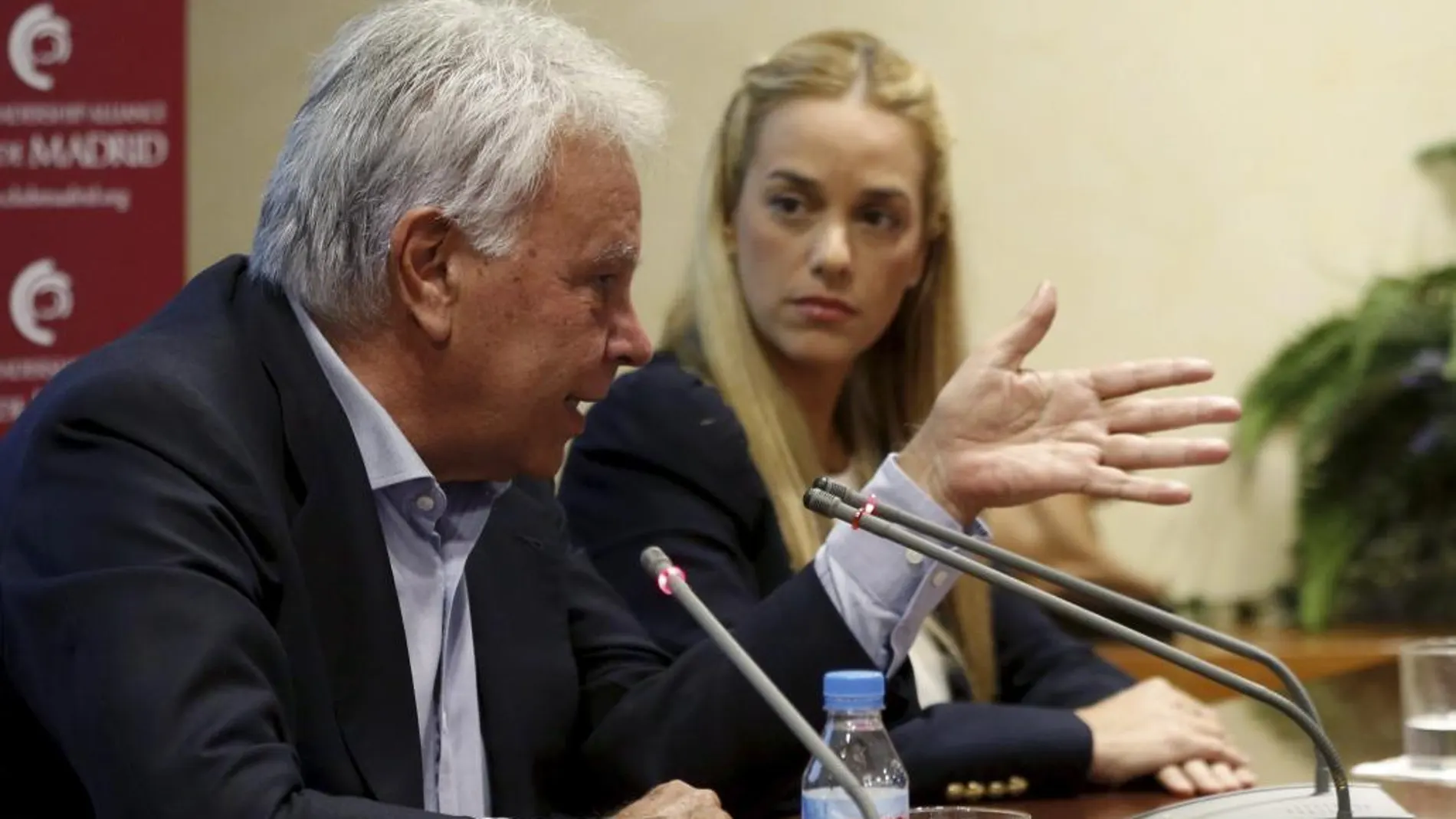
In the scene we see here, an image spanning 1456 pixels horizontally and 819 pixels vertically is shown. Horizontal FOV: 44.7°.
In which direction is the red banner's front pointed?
toward the camera

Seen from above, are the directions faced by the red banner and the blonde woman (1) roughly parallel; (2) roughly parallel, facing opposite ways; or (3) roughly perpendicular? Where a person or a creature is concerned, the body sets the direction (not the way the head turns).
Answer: roughly parallel

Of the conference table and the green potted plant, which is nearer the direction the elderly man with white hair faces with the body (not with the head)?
the conference table

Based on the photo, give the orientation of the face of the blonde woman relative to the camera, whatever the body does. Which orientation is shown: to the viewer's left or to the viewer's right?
to the viewer's left

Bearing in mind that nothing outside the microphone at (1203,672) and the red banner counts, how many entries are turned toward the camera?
1

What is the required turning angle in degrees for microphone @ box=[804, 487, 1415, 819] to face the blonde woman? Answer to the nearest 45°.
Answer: approximately 45° to its right

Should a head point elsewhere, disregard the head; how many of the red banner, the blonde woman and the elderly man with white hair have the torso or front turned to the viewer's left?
0

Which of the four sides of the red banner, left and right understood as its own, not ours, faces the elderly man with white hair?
front

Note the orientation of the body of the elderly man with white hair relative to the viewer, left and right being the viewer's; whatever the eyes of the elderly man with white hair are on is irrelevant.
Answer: facing the viewer and to the right of the viewer

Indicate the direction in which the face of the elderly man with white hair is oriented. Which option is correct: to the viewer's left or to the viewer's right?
to the viewer's right

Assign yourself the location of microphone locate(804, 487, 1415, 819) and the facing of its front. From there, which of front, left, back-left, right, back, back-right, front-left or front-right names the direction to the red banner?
front-right

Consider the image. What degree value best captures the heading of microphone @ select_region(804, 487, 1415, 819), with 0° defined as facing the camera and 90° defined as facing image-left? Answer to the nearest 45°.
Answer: approximately 90°

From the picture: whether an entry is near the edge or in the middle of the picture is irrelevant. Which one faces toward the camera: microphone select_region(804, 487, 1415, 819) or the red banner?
the red banner

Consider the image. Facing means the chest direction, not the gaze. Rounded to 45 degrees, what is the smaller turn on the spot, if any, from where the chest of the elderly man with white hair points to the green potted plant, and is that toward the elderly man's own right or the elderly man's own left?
approximately 90° to the elderly man's own left
